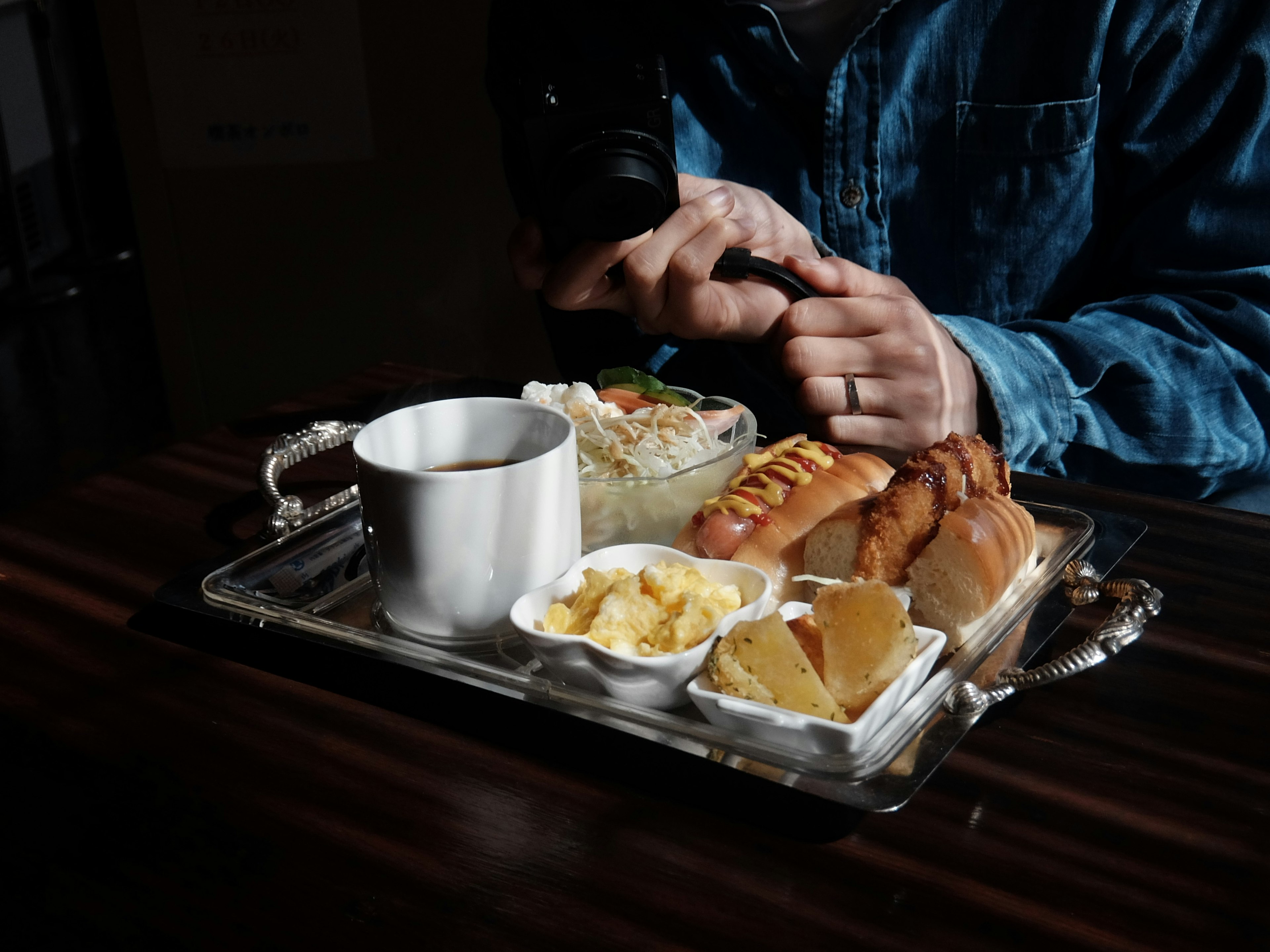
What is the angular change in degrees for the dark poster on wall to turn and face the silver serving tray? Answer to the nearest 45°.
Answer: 0° — it already faces it

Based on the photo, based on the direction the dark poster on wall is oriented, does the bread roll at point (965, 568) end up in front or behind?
in front

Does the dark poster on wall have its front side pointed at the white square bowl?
yes

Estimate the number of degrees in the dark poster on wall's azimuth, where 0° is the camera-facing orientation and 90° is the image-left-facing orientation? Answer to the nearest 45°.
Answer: approximately 0°

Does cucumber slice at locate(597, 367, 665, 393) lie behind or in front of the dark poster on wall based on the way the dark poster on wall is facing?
in front

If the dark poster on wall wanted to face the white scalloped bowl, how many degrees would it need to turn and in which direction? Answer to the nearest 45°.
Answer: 0° — it already faces it

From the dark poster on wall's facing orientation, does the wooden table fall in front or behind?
in front

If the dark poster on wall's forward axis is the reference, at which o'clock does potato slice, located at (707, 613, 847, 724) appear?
The potato slice is roughly at 12 o'clock from the dark poster on wall.

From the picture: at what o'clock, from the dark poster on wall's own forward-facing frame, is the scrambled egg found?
The scrambled egg is roughly at 12 o'clock from the dark poster on wall.
